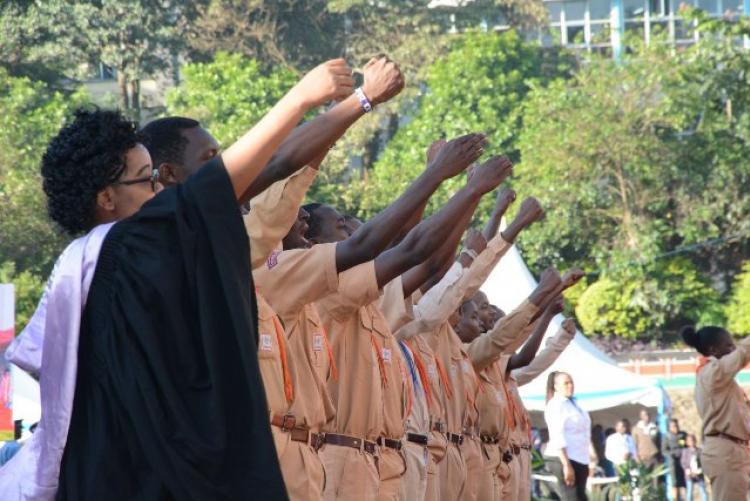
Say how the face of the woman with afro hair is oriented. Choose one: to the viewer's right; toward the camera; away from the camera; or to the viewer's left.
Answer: to the viewer's right

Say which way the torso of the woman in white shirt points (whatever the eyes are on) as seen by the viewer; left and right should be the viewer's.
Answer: facing the viewer and to the right of the viewer

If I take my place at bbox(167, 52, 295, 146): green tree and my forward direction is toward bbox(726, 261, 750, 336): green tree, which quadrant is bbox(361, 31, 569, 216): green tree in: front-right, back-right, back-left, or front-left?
front-left

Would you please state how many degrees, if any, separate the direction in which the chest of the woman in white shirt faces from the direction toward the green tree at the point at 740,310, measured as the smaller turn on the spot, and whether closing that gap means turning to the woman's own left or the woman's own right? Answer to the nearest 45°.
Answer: approximately 135° to the woman's own left

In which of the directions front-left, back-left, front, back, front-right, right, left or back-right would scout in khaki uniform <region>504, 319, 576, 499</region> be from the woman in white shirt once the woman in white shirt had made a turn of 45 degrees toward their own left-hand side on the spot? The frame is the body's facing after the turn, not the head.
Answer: right

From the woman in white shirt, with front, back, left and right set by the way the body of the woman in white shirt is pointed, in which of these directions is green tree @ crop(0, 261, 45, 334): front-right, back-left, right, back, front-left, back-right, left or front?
back

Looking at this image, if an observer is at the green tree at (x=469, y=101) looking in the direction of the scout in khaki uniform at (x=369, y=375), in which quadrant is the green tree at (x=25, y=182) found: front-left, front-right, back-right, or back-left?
front-right

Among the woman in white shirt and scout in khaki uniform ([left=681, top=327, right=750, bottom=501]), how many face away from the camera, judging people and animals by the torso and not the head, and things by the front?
0
